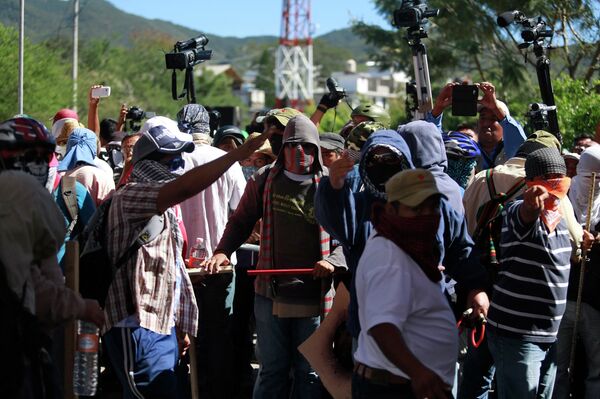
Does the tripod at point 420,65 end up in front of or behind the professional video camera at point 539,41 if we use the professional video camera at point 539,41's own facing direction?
in front

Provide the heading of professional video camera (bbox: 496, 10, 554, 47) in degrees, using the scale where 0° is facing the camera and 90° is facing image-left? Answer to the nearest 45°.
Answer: approximately 45°

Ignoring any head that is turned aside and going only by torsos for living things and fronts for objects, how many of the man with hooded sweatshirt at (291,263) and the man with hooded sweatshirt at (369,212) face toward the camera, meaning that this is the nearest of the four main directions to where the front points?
2

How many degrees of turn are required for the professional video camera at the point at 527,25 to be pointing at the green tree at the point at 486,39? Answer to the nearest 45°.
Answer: approximately 135° to its right

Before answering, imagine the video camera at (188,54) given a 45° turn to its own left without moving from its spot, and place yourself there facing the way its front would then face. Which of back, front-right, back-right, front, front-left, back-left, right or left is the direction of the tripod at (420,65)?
front-left

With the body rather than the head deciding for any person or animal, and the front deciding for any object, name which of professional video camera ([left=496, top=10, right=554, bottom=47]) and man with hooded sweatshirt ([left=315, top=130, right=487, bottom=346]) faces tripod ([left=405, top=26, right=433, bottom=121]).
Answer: the professional video camera

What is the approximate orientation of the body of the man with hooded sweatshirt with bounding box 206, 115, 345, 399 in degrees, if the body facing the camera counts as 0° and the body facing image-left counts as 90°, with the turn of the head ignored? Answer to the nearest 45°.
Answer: approximately 0°

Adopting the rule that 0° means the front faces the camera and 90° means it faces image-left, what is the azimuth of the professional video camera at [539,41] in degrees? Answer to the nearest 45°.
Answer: approximately 45°
